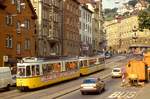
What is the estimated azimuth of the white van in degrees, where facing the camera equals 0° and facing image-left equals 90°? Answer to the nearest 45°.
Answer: approximately 45°
